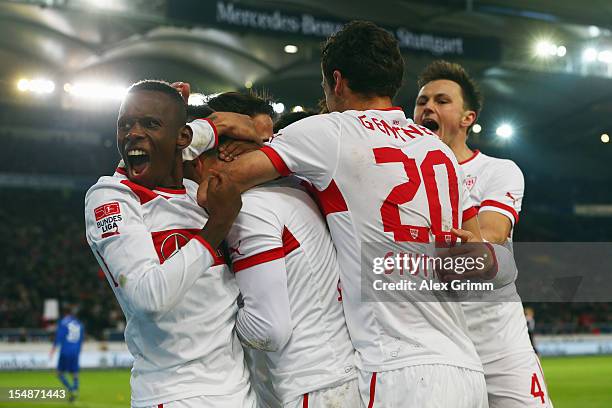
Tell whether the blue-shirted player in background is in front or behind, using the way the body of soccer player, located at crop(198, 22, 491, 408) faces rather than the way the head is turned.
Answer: in front

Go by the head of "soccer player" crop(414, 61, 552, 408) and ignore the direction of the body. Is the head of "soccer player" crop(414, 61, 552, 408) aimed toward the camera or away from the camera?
toward the camera

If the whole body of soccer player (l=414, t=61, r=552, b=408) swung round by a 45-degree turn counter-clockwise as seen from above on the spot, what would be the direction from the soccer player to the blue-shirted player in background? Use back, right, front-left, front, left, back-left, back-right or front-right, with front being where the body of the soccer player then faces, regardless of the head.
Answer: back-right

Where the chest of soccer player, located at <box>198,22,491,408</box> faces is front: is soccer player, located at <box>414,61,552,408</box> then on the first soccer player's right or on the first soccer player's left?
on the first soccer player's right

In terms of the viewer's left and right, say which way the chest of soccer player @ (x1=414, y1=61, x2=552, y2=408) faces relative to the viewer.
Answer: facing the viewer and to the left of the viewer

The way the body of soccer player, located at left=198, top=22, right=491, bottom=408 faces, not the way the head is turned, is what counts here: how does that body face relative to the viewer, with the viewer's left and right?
facing away from the viewer and to the left of the viewer

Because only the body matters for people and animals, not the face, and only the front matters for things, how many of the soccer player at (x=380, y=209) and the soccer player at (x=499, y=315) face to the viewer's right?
0

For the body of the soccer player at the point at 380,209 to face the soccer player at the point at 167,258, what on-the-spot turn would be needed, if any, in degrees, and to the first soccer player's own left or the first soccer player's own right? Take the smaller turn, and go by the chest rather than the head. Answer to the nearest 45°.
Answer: approximately 45° to the first soccer player's own left
